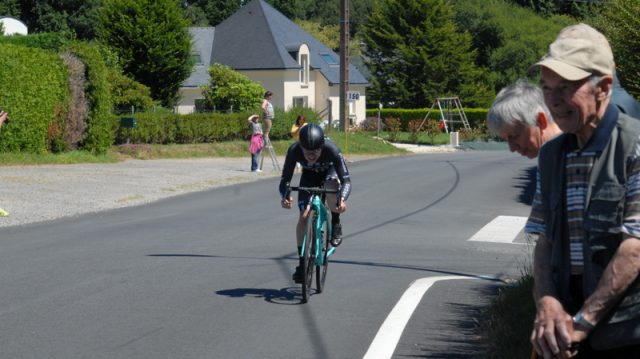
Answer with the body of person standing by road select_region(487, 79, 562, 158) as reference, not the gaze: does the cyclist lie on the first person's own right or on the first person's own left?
on the first person's own right

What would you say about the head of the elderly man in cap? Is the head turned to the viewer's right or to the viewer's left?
to the viewer's left

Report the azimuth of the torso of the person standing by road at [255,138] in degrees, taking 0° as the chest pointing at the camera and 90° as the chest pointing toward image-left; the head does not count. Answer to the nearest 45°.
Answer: approximately 315°

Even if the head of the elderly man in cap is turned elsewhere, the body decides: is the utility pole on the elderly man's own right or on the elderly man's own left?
on the elderly man's own right

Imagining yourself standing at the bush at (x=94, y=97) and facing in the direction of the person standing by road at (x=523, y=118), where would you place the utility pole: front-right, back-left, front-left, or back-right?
back-left

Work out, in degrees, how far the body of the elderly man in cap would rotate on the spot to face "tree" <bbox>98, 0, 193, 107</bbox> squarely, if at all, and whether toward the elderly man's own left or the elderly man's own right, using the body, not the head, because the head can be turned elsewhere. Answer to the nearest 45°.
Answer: approximately 90° to the elderly man's own right

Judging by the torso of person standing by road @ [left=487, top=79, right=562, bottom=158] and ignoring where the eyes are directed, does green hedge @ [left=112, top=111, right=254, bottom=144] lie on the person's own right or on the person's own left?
on the person's own right

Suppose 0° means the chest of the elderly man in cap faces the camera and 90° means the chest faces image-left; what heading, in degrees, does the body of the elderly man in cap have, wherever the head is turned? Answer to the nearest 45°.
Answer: approximately 45°

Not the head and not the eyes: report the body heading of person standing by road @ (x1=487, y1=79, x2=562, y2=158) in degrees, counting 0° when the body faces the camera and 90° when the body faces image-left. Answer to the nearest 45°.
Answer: approximately 45°
